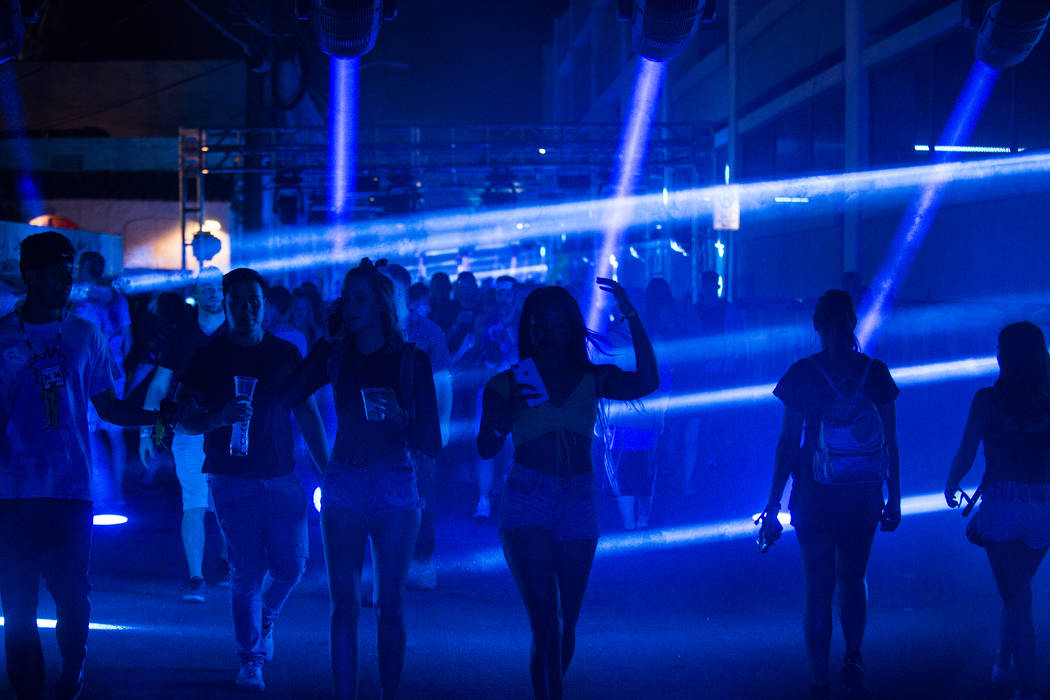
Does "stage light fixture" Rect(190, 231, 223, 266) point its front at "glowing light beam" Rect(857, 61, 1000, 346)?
no

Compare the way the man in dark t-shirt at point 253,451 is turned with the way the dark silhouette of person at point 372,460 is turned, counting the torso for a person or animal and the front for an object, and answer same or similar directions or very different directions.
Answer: same or similar directions

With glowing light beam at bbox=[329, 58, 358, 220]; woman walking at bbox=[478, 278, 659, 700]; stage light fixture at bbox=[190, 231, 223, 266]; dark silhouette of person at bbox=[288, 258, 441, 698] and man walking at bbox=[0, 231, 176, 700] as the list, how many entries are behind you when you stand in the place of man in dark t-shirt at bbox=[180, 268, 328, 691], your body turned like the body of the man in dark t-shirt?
2

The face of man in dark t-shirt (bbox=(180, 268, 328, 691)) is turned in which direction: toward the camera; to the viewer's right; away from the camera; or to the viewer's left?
toward the camera

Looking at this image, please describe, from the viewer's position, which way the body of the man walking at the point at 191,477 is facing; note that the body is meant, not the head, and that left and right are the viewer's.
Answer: facing the viewer

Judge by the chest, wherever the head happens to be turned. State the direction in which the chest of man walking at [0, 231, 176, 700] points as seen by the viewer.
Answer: toward the camera

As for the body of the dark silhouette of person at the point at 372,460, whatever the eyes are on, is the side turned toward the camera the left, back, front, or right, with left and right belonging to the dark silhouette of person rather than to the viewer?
front

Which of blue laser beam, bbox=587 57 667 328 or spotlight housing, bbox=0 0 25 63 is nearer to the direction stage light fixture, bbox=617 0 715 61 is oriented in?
the blue laser beam

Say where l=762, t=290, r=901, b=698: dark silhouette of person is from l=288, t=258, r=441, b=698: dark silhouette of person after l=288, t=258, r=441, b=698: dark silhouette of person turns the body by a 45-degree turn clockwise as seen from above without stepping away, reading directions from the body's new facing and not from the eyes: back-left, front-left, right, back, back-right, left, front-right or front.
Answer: back-left

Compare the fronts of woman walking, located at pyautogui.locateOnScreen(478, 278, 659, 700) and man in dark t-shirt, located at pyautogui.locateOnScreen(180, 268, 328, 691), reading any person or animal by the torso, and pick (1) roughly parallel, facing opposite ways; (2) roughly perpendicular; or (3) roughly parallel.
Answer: roughly parallel

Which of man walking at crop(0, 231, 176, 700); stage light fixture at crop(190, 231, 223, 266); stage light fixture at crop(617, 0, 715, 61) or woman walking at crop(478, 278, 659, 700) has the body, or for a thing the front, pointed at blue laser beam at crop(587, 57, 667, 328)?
stage light fixture at crop(617, 0, 715, 61)

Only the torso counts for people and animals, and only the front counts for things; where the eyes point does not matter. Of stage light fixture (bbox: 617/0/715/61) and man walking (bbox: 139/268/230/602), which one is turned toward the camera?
the man walking

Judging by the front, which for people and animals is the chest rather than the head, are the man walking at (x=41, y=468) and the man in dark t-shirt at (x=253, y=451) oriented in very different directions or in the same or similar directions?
same or similar directions
